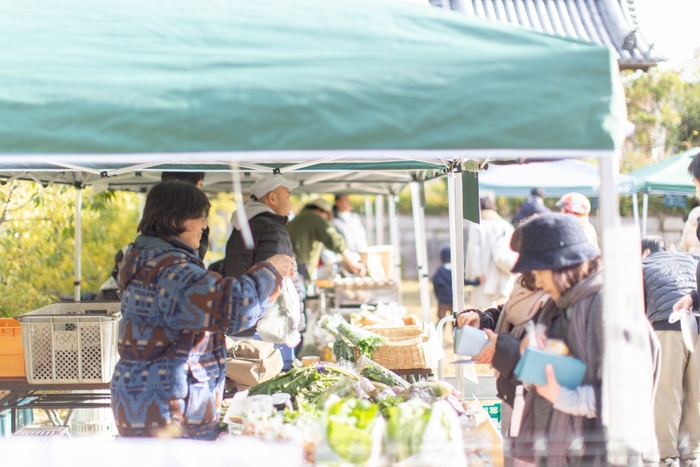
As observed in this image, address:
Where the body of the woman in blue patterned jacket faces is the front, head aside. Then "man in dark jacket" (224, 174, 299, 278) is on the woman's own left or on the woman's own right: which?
on the woman's own left

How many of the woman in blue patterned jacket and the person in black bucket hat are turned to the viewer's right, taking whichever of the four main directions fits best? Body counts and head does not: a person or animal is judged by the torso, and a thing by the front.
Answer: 1

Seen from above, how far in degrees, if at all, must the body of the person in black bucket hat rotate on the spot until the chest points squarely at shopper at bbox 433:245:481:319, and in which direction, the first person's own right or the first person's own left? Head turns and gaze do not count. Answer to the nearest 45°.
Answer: approximately 90° to the first person's own right

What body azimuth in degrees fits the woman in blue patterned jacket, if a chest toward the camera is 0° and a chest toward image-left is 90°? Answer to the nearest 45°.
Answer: approximately 270°

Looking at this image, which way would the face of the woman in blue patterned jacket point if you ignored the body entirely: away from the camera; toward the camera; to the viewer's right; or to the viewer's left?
to the viewer's right

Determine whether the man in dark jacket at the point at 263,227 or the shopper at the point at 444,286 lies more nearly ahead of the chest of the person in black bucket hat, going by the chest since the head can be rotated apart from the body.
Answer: the man in dark jacket

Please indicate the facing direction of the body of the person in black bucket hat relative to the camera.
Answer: to the viewer's left
